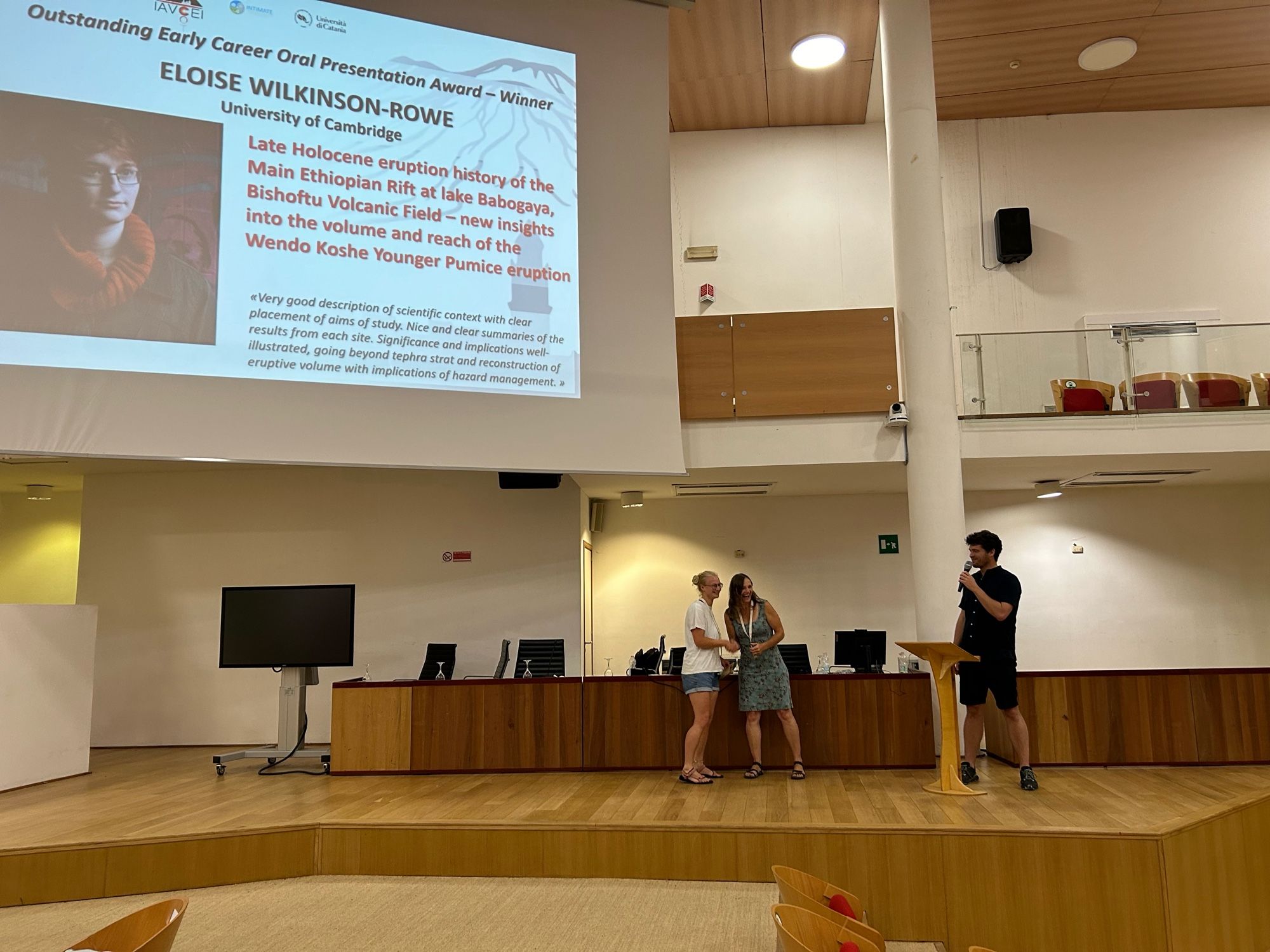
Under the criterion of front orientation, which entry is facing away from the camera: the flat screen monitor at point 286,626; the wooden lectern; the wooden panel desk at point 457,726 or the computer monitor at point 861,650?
the computer monitor

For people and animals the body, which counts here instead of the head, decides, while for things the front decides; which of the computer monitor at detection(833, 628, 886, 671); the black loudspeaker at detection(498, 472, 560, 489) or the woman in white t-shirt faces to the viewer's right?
the woman in white t-shirt

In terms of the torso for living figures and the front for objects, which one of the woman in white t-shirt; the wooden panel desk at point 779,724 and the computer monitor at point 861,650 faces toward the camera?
the wooden panel desk

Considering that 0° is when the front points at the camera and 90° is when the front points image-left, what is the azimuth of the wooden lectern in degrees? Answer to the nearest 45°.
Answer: approximately 45°

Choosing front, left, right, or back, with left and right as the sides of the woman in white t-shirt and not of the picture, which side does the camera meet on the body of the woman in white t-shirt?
right

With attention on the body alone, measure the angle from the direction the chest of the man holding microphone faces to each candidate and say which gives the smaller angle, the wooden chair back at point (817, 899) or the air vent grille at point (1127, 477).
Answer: the wooden chair back

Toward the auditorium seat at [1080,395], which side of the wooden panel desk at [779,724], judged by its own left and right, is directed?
left

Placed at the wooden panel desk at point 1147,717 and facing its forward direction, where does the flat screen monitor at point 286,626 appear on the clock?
The flat screen monitor is roughly at 2 o'clock from the wooden panel desk.

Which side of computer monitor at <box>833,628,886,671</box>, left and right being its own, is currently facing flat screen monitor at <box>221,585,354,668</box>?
left

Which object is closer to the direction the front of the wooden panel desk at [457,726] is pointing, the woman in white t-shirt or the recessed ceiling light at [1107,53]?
the woman in white t-shirt

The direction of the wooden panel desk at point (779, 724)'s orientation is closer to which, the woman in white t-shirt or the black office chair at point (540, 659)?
the woman in white t-shirt

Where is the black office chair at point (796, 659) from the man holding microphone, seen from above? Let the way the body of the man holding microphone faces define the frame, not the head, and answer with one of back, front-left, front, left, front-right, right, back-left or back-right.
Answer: right

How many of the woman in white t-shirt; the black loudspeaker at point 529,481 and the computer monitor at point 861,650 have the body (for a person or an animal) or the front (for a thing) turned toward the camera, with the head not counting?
1
